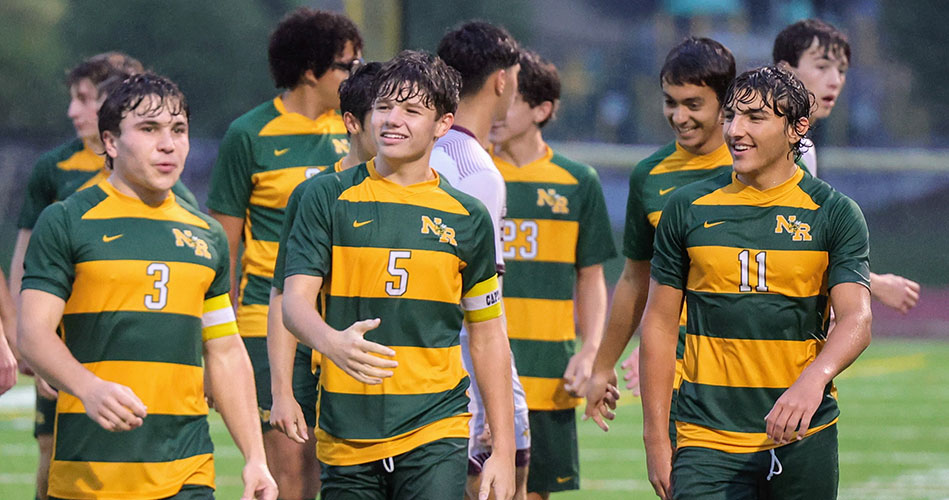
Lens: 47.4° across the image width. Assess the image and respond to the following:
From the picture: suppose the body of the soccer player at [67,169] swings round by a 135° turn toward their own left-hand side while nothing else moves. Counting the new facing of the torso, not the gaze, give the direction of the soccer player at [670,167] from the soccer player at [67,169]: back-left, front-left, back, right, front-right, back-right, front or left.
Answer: front-right

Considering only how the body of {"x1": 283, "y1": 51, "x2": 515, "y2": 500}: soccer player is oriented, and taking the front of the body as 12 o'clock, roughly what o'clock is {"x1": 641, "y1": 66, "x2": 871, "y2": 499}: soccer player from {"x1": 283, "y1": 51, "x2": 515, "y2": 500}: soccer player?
{"x1": 641, "y1": 66, "x2": 871, "y2": 499}: soccer player is roughly at 9 o'clock from {"x1": 283, "y1": 51, "x2": 515, "y2": 500}: soccer player.

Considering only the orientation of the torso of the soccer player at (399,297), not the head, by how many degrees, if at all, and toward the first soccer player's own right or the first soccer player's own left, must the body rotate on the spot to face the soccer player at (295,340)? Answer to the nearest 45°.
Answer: approximately 135° to the first soccer player's own right

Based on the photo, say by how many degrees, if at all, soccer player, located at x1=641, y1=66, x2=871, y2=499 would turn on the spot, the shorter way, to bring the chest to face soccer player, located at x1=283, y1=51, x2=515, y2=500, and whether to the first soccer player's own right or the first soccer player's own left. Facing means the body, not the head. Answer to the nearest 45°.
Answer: approximately 90° to the first soccer player's own right

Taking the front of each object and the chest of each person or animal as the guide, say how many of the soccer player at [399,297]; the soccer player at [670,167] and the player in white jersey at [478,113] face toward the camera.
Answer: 2

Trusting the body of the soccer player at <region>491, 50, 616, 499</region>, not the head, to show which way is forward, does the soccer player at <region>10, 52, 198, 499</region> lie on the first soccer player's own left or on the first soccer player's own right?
on the first soccer player's own right

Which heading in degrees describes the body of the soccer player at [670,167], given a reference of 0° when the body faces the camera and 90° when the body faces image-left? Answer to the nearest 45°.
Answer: approximately 0°

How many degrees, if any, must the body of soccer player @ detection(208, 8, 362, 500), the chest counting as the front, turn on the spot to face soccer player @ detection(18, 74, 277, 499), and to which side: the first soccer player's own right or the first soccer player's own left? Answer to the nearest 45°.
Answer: approximately 45° to the first soccer player's own right

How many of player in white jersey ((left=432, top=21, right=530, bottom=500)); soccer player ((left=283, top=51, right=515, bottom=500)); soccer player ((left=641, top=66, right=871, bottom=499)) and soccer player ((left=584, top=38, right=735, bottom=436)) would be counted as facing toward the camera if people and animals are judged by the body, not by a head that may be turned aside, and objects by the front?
3

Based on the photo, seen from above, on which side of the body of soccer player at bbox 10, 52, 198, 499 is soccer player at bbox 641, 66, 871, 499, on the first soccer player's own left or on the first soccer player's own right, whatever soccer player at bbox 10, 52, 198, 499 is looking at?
on the first soccer player's own left
